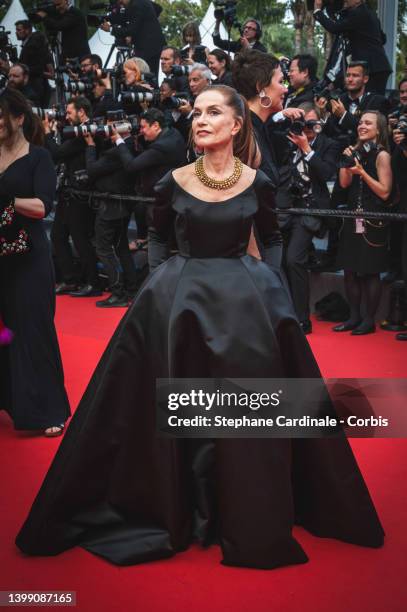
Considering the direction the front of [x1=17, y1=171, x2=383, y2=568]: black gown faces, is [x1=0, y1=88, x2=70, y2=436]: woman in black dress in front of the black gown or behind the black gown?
behind

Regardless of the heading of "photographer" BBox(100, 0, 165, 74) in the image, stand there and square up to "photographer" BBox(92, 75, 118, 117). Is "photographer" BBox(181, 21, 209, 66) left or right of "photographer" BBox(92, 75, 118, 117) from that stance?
left

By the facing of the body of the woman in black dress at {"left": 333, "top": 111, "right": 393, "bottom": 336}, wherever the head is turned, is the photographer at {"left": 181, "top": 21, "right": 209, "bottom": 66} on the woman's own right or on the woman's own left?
on the woman's own right

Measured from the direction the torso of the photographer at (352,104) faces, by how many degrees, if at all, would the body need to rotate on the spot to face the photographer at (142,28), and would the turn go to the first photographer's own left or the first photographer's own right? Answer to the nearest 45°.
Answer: approximately 90° to the first photographer's own right

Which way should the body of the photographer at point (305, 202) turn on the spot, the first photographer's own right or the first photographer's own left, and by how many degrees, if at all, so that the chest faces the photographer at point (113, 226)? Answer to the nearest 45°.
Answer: approximately 90° to the first photographer's own right

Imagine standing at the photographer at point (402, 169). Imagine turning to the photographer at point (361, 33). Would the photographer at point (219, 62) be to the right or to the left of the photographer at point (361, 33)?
left

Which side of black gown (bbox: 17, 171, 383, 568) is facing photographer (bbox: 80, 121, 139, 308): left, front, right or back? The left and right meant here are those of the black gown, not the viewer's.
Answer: back

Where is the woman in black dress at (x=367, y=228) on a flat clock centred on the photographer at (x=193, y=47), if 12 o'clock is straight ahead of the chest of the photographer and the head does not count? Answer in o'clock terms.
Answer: The woman in black dress is roughly at 10 o'clock from the photographer.

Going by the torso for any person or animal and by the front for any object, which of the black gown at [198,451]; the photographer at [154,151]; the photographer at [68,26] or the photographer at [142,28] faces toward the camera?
the black gown

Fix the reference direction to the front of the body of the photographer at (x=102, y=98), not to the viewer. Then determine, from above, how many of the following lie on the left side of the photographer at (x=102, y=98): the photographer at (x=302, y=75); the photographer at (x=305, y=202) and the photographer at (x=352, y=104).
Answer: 3
